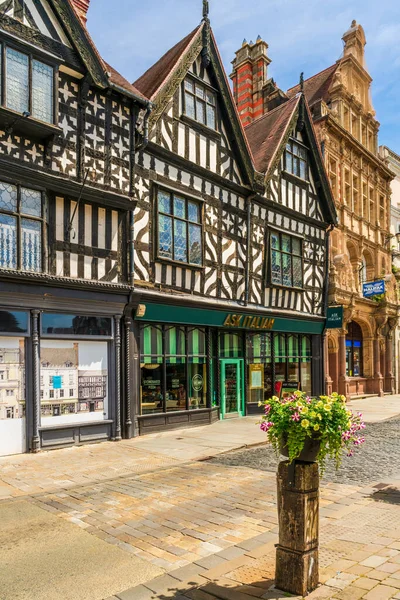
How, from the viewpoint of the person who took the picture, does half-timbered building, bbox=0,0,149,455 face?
facing the viewer and to the right of the viewer

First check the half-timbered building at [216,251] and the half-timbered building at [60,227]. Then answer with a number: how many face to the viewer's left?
0

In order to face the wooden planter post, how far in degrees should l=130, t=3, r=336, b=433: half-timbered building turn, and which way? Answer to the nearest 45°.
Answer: approximately 45° to its right

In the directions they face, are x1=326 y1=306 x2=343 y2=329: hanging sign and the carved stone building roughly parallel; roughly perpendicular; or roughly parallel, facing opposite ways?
roughly perpendicular

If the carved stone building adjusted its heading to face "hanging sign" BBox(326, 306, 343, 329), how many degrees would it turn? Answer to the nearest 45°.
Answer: approximately 45° to its right

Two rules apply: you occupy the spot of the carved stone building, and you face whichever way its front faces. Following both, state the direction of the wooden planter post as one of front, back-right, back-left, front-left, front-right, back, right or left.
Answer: front-right

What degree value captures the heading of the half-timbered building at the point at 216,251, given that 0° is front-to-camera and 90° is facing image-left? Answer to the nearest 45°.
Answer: approximately 315°

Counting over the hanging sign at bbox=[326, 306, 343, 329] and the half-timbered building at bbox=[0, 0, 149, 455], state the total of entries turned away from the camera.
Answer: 0

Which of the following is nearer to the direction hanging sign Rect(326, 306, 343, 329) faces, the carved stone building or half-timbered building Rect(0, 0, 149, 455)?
the half-timbered building

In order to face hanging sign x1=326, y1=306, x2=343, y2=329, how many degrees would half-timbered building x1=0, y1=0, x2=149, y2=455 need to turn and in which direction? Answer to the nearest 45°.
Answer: approximately 90° to its left

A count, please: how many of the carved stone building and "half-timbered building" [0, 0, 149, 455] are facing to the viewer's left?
0

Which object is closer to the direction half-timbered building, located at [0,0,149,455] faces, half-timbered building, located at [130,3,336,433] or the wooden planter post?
the wooden planter post
